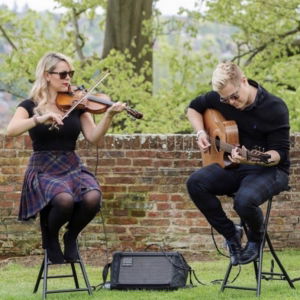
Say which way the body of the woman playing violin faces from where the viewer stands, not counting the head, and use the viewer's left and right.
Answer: facing the viewer and to the right of the viewer

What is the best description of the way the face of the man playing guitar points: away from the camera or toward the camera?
toward the camera

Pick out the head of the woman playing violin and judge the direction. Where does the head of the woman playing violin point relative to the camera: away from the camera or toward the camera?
toward the camera

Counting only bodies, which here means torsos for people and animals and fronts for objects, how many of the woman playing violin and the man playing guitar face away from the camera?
0

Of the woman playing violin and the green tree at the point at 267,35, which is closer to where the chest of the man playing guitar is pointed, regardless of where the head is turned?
the woman playing violin

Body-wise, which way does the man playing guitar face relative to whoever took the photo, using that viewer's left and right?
facing the viewer and to the left of the viewer

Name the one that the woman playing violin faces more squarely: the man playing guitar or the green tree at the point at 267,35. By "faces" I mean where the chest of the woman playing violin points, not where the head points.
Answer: the man playing guitar

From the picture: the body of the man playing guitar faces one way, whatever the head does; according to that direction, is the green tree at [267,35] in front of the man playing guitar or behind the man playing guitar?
behind

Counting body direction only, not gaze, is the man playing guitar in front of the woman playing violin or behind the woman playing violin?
in front
